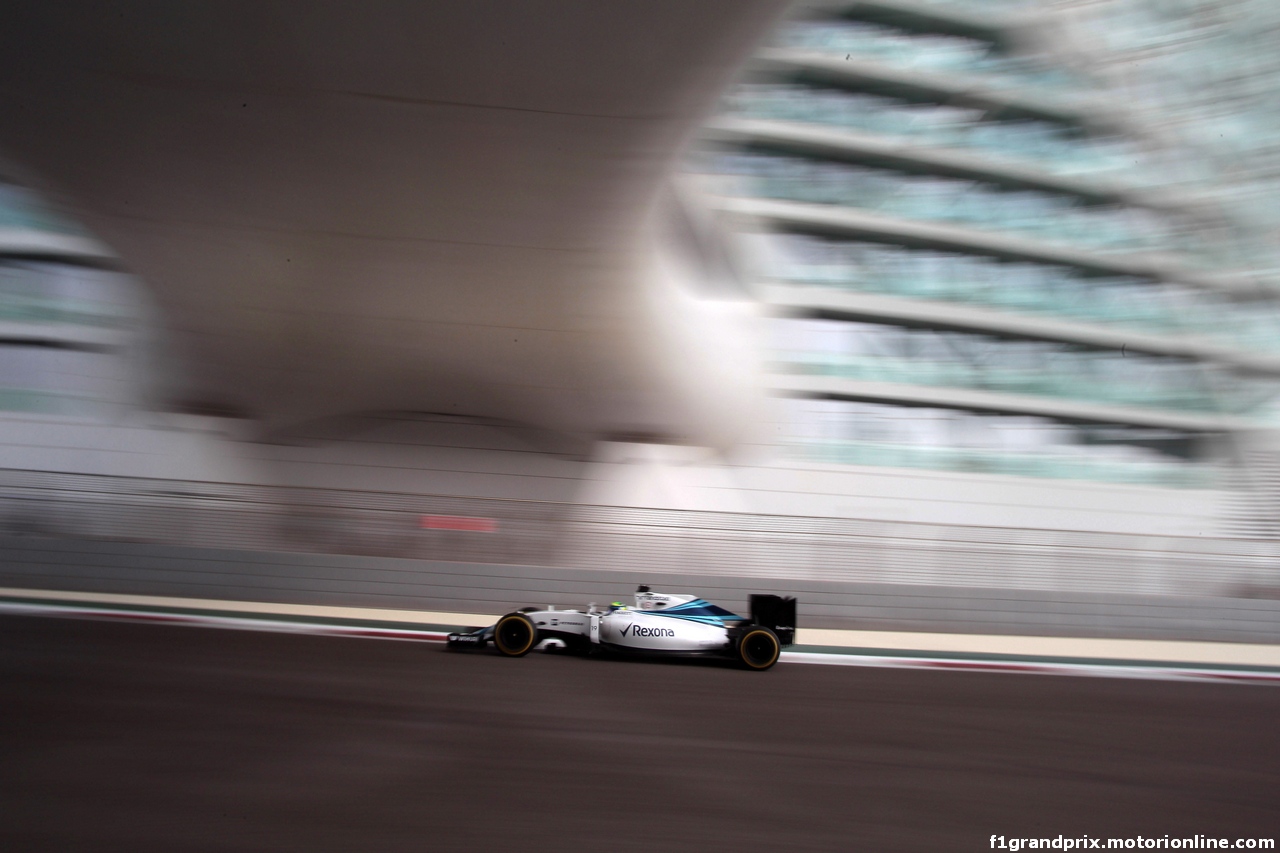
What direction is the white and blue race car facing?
to the viewer's left

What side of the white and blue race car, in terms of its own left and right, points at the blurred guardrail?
right

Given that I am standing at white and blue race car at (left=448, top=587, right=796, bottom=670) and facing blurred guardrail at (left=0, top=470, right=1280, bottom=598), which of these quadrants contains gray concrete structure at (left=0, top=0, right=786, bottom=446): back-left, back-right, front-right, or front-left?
front-left
